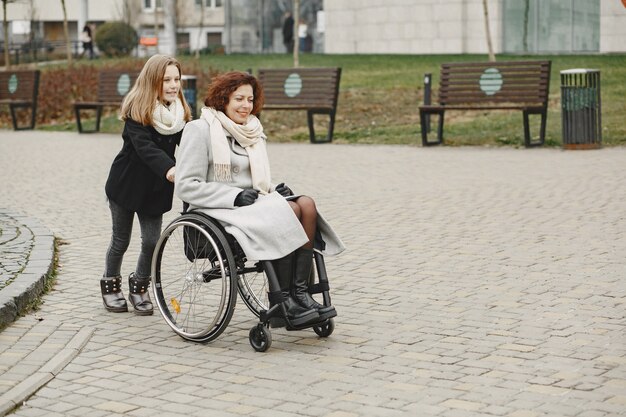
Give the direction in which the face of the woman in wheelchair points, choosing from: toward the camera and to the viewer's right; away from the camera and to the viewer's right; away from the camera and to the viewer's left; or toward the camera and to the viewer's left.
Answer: toward the camera and to the viewer's right

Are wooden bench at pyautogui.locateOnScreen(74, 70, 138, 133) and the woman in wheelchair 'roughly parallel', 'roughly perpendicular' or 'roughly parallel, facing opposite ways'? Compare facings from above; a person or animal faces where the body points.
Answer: roughly perpendicular

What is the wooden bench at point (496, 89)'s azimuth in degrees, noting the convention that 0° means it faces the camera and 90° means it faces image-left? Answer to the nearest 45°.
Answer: approximately 45°

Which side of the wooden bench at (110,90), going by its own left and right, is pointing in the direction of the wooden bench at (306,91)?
left

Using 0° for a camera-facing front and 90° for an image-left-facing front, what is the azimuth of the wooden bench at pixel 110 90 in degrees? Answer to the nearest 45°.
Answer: approximately 45°

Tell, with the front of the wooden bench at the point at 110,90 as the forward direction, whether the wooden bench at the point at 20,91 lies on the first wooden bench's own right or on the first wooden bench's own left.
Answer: on the first wooden bench's own right

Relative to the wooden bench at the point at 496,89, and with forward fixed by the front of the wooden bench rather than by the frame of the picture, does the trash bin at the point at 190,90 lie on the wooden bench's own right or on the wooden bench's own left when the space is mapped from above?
on the wooden bench's own right

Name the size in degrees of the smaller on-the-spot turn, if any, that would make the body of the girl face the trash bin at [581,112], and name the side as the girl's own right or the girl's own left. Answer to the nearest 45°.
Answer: approximately 90° to the girl's own left

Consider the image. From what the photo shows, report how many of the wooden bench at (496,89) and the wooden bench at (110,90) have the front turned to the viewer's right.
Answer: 0

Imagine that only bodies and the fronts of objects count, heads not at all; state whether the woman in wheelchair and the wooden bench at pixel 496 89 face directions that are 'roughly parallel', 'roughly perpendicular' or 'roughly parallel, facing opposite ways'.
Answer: roughly perpendicular

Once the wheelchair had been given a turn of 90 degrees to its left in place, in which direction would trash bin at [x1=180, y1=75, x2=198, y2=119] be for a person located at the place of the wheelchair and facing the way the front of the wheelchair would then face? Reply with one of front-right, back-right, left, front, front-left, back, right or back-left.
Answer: front-left

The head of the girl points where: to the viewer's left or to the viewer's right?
to the viewer's right

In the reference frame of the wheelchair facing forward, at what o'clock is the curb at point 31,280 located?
The curb is roughly at 6 o'clock from the wheelchair.

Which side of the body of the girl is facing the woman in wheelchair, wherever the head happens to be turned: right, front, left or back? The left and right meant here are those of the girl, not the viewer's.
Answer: front

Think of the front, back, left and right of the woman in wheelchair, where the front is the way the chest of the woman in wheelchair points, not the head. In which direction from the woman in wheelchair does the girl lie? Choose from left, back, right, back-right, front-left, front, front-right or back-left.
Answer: back
